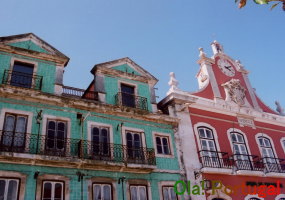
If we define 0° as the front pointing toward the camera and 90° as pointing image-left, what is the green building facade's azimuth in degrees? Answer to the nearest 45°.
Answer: approximately 315°

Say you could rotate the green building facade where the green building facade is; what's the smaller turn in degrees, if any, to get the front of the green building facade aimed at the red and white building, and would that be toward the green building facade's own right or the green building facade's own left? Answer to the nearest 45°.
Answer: approximately 45° to the green building facade's own left

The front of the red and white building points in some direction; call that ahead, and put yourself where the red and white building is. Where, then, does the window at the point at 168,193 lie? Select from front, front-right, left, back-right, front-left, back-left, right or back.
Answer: right

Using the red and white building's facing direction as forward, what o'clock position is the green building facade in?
The green building facade is roughly at 3 o'clock from the red and white building.

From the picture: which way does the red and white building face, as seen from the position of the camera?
facing the viewer and to the right of the viewer

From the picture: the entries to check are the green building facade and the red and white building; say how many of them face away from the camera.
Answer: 0

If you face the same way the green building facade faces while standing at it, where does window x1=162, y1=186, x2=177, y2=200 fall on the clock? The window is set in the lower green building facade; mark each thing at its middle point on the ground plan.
The window is roughly at 10 o'clock from the green building facade.
